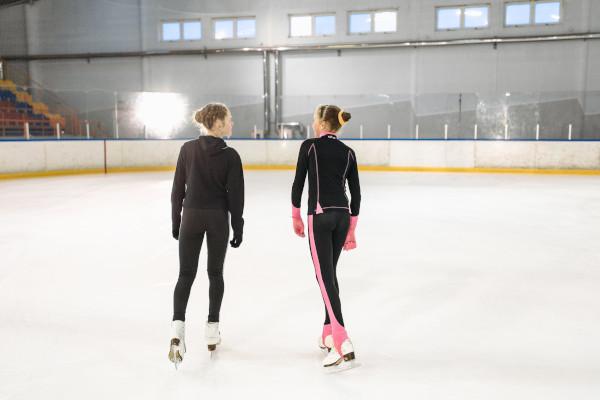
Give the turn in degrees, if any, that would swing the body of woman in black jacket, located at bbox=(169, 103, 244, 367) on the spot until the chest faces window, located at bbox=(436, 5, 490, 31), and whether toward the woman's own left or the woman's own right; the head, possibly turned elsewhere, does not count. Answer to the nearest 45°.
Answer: approximately 45° to the woman's own right

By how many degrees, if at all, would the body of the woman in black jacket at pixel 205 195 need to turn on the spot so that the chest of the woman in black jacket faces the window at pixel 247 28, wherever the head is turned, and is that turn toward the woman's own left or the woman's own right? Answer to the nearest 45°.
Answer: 0° — they already face it

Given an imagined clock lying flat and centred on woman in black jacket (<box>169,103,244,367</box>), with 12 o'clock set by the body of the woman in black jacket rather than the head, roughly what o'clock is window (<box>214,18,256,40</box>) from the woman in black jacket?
The window is roughly at 12 o'clock from the woman in black jacket.

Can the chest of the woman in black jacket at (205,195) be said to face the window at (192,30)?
yes

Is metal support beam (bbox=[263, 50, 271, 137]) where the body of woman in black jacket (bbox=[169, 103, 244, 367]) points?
yes

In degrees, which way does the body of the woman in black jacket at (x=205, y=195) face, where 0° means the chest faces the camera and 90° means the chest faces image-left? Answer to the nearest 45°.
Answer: approximately 180°

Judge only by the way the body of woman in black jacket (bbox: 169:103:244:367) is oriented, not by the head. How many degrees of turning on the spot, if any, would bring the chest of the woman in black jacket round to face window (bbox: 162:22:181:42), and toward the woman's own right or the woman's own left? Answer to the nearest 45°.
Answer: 0° — they already face it

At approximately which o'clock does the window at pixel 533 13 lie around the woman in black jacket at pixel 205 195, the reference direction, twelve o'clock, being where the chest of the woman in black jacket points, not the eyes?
The window is roughly at 1 o'clock from the woman in black jacket.
